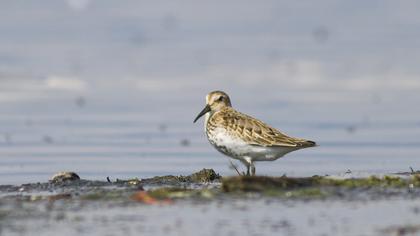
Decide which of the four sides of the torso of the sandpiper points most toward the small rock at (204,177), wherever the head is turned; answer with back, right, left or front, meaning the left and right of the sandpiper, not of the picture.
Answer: front

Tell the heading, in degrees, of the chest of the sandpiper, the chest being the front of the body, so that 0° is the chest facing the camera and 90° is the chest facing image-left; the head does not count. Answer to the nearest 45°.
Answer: approximately 90°
